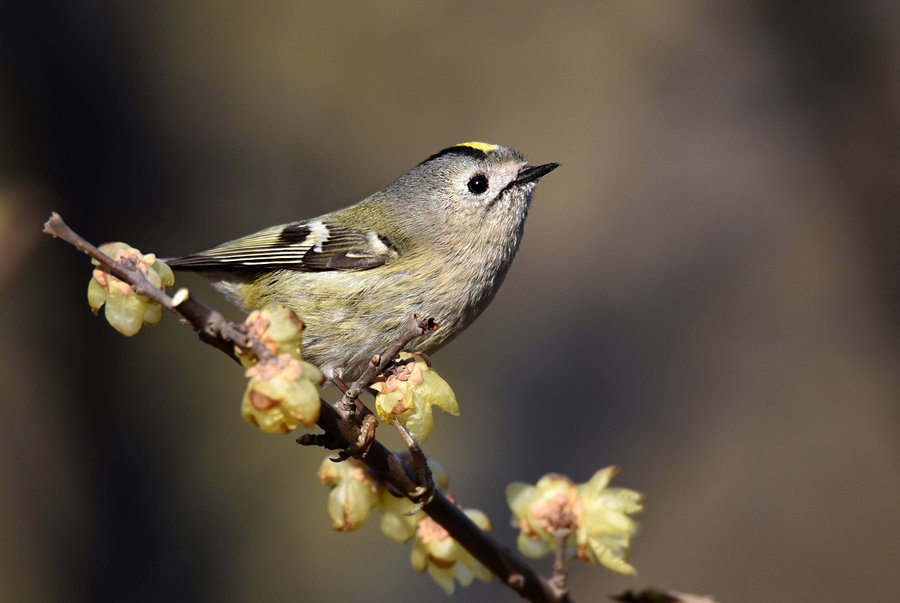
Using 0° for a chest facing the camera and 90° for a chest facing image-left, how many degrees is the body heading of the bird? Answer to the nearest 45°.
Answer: approximately 270°
